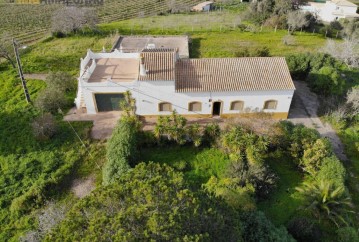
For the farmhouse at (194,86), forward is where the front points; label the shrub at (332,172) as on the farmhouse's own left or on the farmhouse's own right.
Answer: on the farmhouse's own left

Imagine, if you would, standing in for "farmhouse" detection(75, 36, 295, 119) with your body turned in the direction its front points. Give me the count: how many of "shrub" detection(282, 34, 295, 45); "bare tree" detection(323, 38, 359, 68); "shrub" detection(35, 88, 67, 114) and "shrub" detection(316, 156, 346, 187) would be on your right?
1

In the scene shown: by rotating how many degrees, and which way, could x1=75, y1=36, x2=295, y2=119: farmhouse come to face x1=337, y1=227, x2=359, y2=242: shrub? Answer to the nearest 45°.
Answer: approximately 45° to its left

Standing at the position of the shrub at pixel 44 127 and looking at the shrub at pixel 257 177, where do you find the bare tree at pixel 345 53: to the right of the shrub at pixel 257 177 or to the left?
left

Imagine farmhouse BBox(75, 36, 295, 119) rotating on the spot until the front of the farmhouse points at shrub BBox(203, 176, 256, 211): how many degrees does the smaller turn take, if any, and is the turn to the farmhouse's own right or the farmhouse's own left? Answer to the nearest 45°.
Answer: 0° — it already faces it

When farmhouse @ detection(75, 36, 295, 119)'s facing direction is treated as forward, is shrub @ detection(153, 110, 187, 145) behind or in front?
in front

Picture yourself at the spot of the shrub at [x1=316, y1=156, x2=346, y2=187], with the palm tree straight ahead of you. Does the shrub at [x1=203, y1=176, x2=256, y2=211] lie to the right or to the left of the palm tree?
right

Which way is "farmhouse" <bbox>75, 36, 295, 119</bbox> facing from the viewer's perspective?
toward the camera

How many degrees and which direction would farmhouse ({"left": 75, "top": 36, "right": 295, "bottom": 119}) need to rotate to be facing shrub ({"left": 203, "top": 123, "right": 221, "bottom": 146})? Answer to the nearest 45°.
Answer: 0° — it already faces it
